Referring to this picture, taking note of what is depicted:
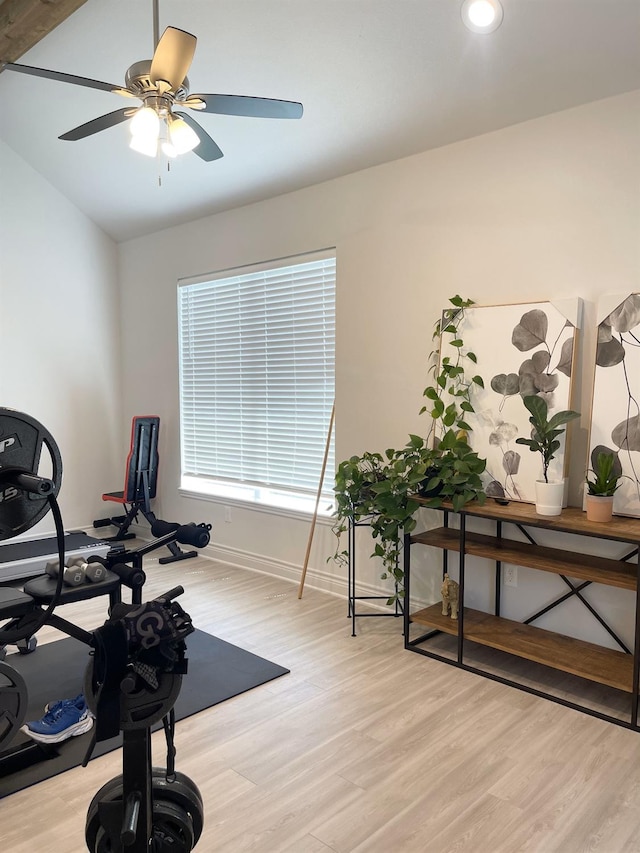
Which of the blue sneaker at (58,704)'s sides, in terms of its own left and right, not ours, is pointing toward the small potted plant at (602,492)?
back

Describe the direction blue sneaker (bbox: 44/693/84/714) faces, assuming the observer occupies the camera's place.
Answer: facing to the left of the viewer

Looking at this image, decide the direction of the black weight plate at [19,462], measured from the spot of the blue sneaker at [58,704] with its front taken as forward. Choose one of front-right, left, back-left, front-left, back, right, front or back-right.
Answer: left

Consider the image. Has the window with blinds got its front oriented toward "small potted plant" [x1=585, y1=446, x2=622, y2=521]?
no

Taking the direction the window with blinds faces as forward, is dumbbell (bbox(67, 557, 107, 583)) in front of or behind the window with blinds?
in front

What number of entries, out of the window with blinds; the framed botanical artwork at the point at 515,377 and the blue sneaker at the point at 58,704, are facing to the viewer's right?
0

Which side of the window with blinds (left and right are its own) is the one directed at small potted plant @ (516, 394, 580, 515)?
left

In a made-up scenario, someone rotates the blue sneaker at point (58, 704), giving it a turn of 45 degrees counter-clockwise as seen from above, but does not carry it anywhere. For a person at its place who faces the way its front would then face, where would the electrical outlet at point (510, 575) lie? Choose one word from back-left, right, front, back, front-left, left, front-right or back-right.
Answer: back-left

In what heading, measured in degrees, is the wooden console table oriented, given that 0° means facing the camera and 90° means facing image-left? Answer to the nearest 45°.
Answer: approximately 45°

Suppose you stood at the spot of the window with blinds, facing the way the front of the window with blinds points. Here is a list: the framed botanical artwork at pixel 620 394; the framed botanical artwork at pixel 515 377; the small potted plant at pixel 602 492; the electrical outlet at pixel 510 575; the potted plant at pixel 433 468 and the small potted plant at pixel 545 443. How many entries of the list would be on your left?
6

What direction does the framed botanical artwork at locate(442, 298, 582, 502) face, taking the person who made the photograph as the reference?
facing the viewer and to the left of the viewer

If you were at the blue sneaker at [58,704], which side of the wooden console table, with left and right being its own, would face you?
front

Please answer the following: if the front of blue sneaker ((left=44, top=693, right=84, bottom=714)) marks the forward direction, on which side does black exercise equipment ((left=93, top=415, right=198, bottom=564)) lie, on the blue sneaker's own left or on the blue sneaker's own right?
on the blue sneaker's own right
